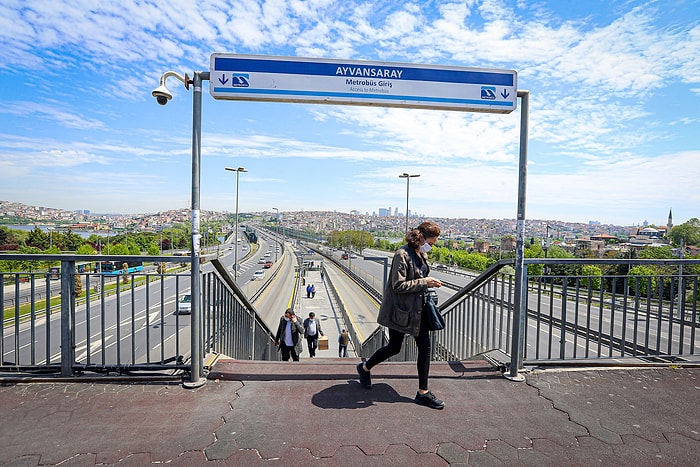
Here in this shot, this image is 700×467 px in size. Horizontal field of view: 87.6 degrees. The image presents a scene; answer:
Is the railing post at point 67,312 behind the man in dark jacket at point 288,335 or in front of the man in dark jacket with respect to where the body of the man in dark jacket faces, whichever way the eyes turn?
in front

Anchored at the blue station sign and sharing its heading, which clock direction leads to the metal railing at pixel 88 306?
The metal railing is roughly at 3 o'clock from the blue station sign.

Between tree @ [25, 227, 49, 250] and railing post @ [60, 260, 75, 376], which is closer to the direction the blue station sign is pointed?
the railing post

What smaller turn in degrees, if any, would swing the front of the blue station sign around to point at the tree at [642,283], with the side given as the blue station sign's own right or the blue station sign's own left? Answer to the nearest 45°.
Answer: approximately 90° to the blue station sign's own left

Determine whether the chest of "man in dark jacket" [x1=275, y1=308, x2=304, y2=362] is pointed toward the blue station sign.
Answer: yes

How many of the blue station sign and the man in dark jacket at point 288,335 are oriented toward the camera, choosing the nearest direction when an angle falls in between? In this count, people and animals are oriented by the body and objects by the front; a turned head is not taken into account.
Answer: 2

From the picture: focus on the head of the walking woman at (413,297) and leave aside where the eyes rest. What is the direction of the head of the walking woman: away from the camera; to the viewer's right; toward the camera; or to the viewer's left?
to the viewer's right

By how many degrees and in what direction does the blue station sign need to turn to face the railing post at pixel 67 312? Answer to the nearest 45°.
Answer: approximately 90° to its right

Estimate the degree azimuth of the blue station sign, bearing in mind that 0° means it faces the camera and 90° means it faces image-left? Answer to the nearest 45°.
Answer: approximately 0°

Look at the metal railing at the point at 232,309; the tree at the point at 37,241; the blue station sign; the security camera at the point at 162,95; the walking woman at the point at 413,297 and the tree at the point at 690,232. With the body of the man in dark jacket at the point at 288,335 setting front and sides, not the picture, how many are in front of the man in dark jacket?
4
